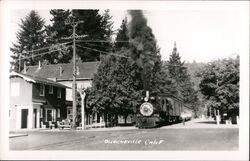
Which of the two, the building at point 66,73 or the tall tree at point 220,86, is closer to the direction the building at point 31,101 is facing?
the tall tree

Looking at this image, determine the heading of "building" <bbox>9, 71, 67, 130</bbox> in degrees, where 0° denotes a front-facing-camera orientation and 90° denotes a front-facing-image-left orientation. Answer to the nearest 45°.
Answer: approximately 315°

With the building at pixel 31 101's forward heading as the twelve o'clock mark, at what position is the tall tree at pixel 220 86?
The tall tree is roughly at 11 o'clock from the building.
